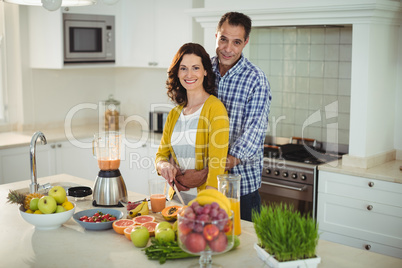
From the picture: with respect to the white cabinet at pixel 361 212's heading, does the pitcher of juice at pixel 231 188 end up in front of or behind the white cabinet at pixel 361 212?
in front

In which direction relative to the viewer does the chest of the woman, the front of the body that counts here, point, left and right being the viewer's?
facing the viewer and to the left of the viewer

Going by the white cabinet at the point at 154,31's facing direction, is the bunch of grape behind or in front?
in front

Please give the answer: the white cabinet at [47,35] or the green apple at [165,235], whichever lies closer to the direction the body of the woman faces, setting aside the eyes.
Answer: the green apple

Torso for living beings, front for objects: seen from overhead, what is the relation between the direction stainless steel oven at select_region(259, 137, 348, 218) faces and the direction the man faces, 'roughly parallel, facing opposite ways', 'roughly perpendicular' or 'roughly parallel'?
roughly parallel

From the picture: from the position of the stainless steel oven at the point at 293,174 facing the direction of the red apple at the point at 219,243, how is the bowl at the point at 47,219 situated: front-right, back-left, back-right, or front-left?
front-right

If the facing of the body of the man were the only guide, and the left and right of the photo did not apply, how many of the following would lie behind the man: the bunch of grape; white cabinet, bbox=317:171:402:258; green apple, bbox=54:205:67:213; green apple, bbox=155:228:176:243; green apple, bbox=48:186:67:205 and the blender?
1

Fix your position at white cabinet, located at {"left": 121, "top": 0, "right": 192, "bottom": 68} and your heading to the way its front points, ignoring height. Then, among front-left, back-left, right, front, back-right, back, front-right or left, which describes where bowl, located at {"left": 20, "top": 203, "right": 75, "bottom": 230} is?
front

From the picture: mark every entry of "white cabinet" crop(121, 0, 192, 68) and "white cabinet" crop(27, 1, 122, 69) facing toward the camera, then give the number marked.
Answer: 2

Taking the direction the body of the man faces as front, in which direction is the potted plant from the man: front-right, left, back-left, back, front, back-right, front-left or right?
front-left

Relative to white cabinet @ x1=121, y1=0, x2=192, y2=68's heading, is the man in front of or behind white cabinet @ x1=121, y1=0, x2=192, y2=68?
in front

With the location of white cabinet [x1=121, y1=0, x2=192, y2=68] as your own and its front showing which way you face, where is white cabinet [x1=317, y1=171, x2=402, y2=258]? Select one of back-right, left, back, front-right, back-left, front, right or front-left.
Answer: front-left

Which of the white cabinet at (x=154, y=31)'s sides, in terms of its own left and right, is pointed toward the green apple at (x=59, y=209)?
front

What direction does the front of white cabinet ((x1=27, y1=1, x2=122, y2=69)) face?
toward the camera

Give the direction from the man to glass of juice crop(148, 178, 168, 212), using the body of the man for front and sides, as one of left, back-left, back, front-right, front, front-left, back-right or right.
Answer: front

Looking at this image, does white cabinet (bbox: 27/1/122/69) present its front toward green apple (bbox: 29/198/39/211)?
yes
